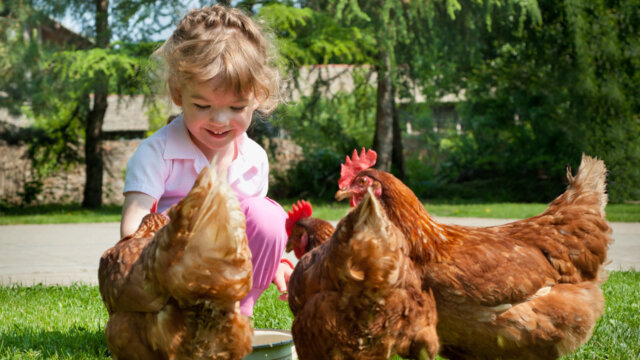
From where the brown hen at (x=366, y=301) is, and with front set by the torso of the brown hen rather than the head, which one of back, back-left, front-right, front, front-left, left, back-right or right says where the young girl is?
front-left

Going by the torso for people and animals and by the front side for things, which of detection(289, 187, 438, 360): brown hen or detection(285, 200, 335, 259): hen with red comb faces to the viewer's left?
the hen with red comb

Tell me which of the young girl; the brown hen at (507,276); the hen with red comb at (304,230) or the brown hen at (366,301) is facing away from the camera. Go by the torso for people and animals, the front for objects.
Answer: the brown hen at (366,301)

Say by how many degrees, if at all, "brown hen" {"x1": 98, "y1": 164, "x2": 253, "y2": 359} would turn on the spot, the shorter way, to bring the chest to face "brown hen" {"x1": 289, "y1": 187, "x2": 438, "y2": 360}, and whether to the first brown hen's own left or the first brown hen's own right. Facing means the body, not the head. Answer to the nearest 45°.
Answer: approximately 135° to the first brown hen's own right

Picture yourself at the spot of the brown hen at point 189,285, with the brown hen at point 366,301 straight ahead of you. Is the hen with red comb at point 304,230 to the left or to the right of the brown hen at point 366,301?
left

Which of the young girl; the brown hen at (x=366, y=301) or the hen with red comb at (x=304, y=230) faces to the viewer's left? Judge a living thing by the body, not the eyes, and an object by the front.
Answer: the hen with red comb

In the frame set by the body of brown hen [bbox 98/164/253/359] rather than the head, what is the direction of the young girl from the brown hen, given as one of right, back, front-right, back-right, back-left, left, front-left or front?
front-right

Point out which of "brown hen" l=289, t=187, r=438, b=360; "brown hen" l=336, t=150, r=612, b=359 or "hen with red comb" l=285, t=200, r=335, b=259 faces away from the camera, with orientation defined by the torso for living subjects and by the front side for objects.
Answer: "brown hen" l=289, t=187, r=438, b=360

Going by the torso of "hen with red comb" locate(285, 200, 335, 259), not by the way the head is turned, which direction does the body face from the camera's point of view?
to the viewer's left

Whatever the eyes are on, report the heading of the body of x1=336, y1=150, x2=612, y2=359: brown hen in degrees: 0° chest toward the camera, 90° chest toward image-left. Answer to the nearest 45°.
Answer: approximately 90°

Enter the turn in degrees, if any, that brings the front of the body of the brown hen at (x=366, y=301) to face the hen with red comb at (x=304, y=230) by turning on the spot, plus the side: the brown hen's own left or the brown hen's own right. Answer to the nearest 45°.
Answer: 0° — it already faces it

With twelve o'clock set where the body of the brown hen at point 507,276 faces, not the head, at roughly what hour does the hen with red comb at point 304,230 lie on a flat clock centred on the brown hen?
The hen with red comb is roughly at 1 o'clock from the brown hen.

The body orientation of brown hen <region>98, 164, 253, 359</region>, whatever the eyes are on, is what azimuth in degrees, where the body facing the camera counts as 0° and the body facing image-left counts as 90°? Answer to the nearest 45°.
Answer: approximately 135°
